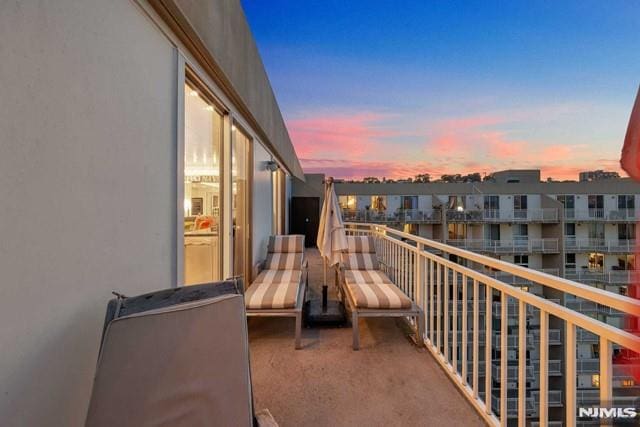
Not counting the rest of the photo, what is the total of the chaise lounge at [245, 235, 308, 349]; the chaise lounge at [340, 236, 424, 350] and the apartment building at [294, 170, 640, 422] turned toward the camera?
3

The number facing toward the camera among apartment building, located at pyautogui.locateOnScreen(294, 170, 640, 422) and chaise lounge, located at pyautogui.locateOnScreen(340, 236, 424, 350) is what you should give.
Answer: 2

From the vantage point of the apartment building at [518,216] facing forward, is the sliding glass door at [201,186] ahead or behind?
ahead

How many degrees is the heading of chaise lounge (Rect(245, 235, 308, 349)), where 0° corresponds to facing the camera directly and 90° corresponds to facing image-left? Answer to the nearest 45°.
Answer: approximately 0°

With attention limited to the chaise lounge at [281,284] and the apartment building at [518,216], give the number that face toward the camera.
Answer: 2

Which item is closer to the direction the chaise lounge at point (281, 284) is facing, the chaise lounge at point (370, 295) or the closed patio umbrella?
the chaise lounge

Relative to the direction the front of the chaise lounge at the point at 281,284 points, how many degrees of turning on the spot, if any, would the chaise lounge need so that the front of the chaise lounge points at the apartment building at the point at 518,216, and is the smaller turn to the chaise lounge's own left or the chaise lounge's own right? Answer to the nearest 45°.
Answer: approximately 135° to the chaise lounge's own left

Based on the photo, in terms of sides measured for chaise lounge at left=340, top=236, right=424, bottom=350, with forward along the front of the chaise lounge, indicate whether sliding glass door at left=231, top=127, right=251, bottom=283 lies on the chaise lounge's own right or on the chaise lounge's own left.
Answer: on the chaise lounge's own right

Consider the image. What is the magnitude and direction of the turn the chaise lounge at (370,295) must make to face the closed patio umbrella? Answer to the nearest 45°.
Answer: approximately 135° to its right
